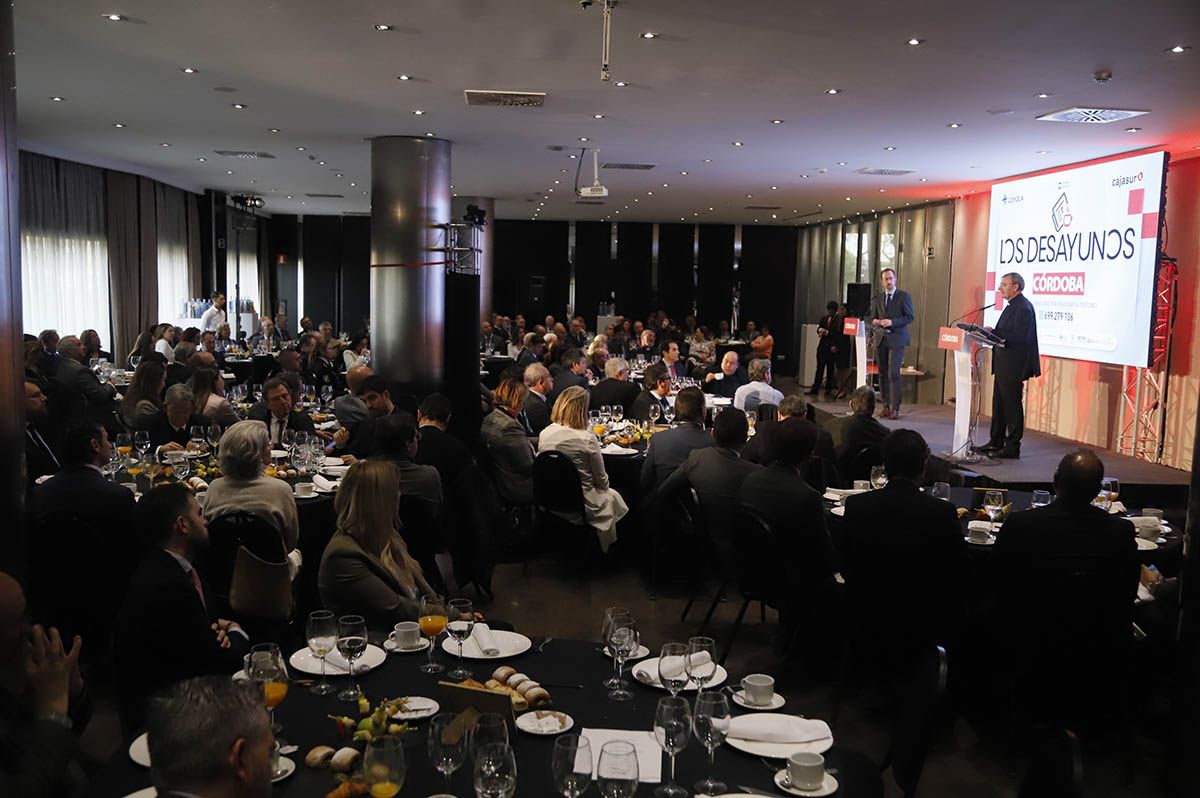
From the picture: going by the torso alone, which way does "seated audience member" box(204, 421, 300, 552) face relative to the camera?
away from the camera

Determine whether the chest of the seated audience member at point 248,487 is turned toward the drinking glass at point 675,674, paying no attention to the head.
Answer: no

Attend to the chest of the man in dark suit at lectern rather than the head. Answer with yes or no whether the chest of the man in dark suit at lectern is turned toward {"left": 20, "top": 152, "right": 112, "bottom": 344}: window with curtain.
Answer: yes

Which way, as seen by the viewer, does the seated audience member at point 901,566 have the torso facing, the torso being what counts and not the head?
away from the camera

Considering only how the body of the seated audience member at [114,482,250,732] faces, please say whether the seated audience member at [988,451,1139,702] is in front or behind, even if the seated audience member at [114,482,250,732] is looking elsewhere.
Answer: in front

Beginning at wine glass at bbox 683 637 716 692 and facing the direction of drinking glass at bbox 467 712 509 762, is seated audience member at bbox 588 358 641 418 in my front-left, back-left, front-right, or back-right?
back-right

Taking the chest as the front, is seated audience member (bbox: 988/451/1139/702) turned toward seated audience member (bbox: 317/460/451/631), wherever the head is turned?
no

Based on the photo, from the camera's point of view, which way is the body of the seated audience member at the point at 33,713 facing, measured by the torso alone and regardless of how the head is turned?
to the viewer's right

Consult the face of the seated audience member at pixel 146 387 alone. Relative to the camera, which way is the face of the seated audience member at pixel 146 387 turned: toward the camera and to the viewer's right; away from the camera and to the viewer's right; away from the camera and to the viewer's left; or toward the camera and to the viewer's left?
away from the camera and to the viewer's right

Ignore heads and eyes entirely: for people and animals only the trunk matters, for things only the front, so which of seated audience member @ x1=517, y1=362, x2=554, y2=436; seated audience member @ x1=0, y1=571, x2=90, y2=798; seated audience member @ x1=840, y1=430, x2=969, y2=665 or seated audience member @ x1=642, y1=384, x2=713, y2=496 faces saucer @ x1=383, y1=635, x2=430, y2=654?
seated audience member @ x1=0, y1=571, x2=90, y2=798

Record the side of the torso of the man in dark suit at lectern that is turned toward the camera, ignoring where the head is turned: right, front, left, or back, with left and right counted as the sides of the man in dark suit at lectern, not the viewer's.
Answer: left

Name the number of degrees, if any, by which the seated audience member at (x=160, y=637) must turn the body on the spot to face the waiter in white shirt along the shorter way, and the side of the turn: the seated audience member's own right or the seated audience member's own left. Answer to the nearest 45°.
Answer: approximately 90° to the seated audience member's own left

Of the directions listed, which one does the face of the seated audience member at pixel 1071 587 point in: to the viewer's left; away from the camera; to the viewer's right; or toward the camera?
away from the camera

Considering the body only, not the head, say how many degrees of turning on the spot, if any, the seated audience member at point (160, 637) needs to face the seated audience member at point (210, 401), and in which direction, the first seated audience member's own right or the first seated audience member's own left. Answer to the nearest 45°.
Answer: approximately 90° to the first seated audience member's own left

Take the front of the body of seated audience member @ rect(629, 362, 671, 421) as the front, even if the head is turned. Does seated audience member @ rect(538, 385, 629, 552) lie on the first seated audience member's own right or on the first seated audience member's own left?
on the first seated audience member's own right

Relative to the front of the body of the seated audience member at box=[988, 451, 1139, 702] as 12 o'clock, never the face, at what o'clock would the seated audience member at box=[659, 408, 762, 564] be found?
the seated audience member at box=[659, 408, 762, 564] is roughly at 10 o'clock from the seated audience member at box=[988, 451, 1139, 702].

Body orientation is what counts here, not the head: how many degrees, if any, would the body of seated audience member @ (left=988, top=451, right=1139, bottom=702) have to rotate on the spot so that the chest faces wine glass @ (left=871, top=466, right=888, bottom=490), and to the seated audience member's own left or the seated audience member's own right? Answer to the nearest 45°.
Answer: approximately 45° to the seated audience member's own left
